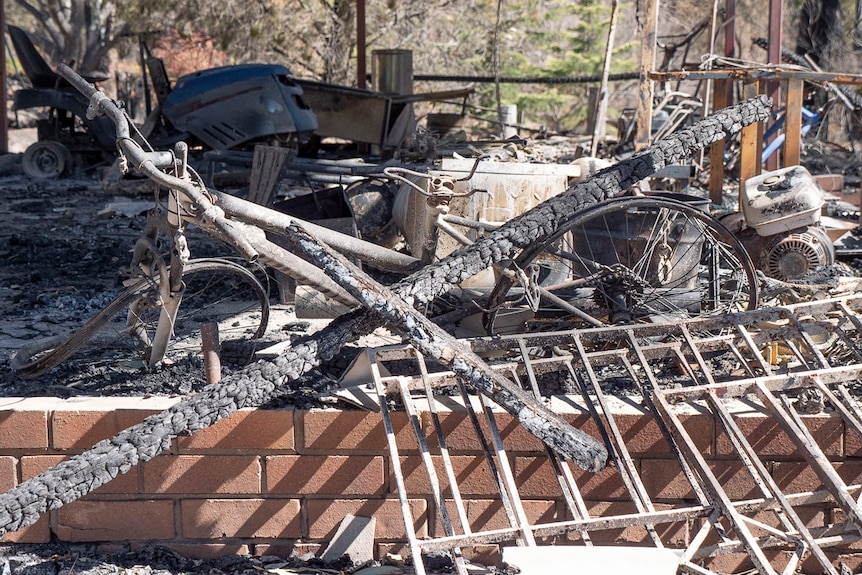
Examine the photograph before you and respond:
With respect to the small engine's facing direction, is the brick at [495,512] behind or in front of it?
in front

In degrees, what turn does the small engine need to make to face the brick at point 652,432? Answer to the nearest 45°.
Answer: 0° — it already faces it

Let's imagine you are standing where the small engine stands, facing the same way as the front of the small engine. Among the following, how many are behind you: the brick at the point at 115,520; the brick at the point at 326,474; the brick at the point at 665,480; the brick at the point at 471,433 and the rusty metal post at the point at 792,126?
1

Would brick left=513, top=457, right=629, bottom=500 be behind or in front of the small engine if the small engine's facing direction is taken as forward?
in front

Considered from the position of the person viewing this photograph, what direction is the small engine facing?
facing the viewer

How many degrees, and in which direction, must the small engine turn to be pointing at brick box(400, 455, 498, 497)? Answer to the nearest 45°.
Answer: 0° — it already faces it

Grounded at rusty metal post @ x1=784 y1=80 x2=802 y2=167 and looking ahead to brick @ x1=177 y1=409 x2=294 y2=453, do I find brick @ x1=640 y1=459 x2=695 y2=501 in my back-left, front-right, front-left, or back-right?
front-left

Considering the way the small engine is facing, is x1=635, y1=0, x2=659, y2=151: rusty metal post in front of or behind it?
behind

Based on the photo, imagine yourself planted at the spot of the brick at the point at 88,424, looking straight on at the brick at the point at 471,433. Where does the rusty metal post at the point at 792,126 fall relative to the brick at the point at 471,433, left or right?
left

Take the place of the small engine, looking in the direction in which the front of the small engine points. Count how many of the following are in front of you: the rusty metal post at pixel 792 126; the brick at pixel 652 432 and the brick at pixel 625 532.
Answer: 2

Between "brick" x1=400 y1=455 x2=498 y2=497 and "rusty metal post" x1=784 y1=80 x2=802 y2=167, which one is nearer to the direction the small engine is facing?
the brick

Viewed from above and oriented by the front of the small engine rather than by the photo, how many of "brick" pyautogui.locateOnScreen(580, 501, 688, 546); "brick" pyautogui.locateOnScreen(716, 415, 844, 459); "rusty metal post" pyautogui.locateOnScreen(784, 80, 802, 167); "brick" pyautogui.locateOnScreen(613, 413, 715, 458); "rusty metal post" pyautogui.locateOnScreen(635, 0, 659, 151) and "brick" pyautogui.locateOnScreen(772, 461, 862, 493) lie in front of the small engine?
4

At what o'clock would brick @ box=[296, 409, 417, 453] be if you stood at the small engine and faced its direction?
The brick is roughly at 1 o'clock from the small engine.

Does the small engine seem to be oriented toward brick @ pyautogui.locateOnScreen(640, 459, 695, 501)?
yes
